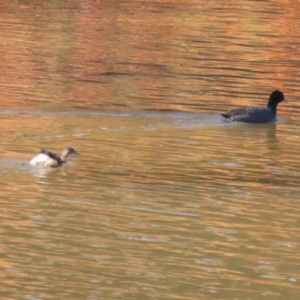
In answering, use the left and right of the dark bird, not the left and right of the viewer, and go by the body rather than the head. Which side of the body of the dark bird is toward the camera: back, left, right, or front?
right

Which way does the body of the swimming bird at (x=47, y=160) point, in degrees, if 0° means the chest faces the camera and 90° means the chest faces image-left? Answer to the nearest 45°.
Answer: approximately 270°

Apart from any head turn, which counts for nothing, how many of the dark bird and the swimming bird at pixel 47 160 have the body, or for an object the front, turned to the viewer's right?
2

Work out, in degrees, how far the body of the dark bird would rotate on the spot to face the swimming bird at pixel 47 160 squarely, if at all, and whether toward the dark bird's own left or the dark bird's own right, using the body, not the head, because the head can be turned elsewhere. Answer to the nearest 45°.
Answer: approximately 135° to the dark bird's own right

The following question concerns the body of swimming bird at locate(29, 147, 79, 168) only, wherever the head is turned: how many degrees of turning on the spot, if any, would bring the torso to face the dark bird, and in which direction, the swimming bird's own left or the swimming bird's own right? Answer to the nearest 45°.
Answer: approximately 45° to the swimming bird's own left
